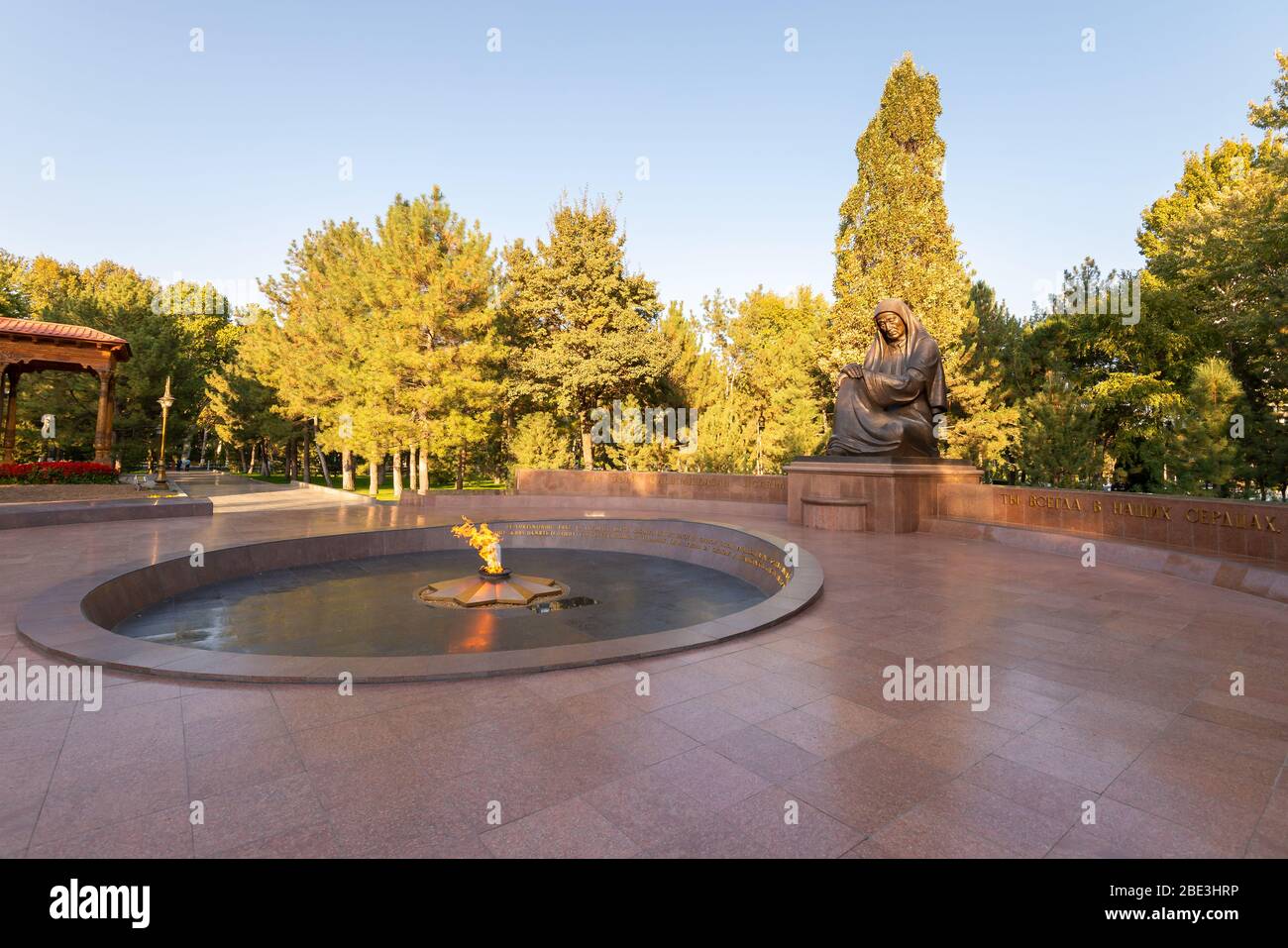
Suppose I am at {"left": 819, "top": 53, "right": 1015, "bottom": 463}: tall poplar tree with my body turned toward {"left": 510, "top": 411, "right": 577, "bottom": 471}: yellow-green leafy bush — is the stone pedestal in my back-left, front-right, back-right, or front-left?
front-left

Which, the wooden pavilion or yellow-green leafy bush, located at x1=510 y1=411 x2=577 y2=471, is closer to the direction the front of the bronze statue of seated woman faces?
the wooden pavilion

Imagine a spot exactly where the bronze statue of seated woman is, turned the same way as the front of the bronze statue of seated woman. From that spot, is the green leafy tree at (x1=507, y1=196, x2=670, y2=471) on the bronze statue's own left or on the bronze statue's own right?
on the bronze statue's own right

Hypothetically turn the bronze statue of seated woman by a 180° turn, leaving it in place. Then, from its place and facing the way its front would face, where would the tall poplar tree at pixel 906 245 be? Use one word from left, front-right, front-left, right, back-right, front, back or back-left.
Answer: front-left

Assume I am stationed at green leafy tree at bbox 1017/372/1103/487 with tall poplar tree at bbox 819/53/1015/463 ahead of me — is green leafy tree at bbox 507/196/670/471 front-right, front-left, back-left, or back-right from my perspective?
front-left

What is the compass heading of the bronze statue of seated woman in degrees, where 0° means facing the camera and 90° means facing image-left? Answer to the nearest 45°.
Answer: approximately 45°

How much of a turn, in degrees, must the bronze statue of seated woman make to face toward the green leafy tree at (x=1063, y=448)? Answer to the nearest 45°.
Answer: approximately 180°
